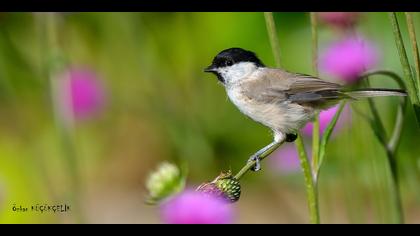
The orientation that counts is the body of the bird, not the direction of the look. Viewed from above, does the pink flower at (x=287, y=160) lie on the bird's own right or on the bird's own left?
on the bird's own right

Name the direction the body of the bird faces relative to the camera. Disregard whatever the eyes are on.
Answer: to the viewer's left

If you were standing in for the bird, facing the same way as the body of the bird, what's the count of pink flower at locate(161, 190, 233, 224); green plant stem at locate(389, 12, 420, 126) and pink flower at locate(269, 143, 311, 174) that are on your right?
1

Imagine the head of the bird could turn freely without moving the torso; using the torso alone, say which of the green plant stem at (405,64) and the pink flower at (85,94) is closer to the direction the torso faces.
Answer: the pink flower

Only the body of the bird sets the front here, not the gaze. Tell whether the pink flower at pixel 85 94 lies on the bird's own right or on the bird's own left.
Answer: on the bird's own right

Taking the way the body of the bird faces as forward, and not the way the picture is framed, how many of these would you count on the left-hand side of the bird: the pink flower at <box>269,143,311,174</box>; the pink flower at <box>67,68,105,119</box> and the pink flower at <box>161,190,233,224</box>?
1

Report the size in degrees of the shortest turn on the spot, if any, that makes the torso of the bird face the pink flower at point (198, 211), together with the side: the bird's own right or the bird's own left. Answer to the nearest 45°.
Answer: approximately 90° to the bird's own left
